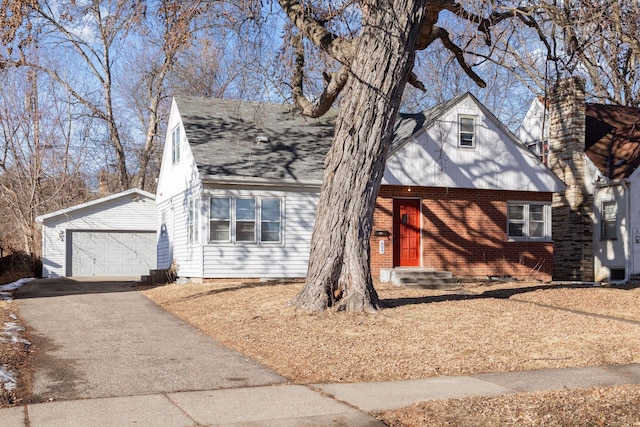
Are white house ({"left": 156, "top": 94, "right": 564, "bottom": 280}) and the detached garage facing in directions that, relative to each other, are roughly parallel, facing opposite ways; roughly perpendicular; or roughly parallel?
roughly parallel

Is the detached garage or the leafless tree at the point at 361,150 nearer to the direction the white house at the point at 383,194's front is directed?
the leafless tree

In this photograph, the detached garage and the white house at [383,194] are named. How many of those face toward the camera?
2

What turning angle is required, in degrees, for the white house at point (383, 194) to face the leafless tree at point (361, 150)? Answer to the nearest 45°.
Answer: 0° — it already faces it

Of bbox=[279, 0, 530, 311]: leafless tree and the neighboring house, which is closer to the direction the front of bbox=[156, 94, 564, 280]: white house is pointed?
the leafless tree

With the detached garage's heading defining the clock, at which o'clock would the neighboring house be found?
The neighboring house is roughly at 10 o'clock from the detached garage.

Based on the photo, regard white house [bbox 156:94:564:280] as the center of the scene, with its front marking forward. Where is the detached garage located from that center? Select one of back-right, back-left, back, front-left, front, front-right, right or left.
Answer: back-right

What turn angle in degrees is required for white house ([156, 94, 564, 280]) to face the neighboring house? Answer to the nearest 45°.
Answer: approximately 90° to its left

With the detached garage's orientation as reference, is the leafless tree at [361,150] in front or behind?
in front

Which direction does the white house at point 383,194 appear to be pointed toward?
toward the camera

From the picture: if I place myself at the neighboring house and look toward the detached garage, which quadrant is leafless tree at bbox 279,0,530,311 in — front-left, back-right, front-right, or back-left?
front-left
